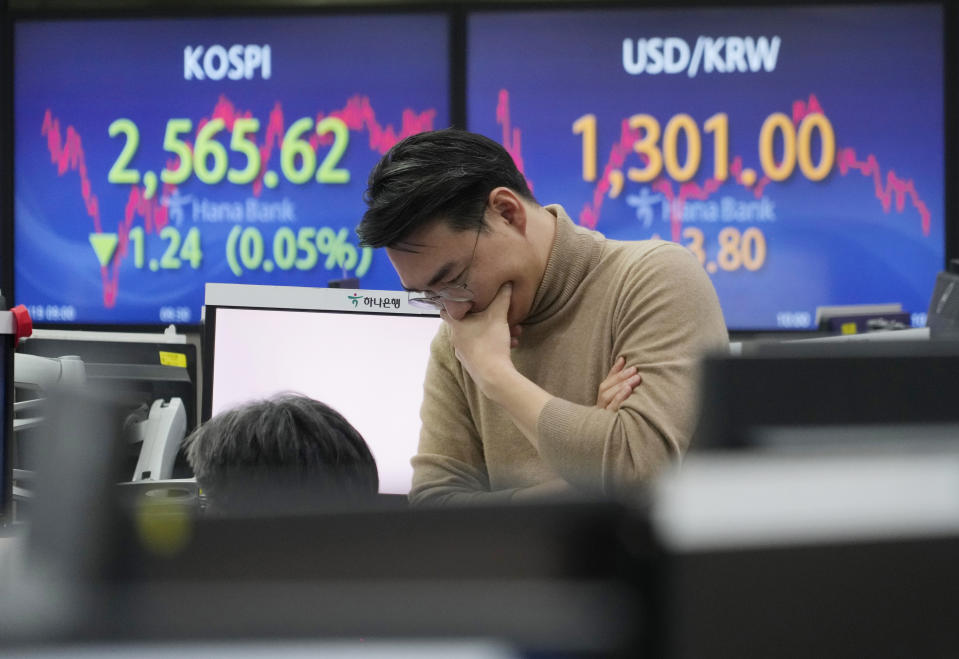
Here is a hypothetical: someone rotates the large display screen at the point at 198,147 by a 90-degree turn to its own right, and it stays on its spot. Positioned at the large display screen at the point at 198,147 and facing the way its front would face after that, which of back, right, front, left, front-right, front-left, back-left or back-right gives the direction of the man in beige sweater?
left

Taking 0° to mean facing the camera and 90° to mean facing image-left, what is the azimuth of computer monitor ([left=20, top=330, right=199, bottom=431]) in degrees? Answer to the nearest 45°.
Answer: approximately 180°

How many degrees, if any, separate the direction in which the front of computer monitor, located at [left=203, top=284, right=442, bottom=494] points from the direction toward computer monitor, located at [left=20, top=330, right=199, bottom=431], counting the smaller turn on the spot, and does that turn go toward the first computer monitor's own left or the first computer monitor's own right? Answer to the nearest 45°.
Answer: approximately 135° to the first computer monitor's own right

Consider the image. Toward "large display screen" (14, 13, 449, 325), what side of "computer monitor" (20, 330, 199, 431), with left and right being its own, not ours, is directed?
front

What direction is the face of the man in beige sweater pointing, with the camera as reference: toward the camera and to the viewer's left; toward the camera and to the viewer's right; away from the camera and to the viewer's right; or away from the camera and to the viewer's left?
toward the camera and to the viewer's left

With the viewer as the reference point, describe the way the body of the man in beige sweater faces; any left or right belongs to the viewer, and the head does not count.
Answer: facing the viewer and to the left of the viewer

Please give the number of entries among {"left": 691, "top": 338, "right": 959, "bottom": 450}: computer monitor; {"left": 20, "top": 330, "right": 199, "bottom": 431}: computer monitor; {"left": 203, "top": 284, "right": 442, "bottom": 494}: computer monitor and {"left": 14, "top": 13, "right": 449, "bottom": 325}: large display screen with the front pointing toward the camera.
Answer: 2

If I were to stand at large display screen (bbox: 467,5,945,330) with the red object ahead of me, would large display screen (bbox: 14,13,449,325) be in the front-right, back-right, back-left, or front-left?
front-right

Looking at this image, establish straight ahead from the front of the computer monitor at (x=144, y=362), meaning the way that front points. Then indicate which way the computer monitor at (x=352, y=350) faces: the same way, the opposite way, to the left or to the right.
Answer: the opposite way

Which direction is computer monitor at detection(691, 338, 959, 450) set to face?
away from the camera

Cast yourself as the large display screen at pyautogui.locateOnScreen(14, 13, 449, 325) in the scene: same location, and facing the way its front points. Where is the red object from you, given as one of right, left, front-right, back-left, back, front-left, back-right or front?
front

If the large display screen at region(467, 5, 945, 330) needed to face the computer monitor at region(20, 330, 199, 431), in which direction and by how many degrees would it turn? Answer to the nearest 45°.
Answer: approximately 45° to its right

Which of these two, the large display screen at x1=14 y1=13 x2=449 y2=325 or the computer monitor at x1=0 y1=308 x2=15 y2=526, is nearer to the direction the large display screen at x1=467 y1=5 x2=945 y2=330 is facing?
the computer monitor

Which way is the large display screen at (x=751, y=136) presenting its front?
toward the camera
